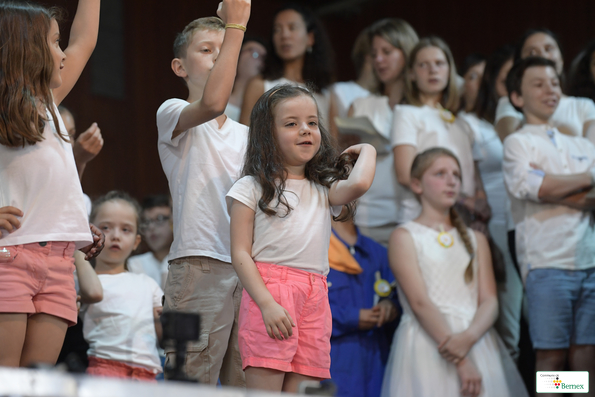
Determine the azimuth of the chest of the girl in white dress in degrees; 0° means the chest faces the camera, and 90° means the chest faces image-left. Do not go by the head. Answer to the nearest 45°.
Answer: approximately 315°

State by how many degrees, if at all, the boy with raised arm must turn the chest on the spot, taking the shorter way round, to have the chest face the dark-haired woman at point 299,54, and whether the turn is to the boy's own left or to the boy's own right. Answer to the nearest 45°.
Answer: approximately 135° to the boy's own left

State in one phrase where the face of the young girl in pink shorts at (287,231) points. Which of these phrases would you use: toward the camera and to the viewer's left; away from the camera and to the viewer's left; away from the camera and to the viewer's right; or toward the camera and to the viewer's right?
toward the camera and to the viewer's right

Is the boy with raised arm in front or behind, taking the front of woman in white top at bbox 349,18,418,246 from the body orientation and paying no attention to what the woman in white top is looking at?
in front

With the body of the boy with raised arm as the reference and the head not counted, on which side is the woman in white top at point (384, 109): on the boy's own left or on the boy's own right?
on the boy's own left
